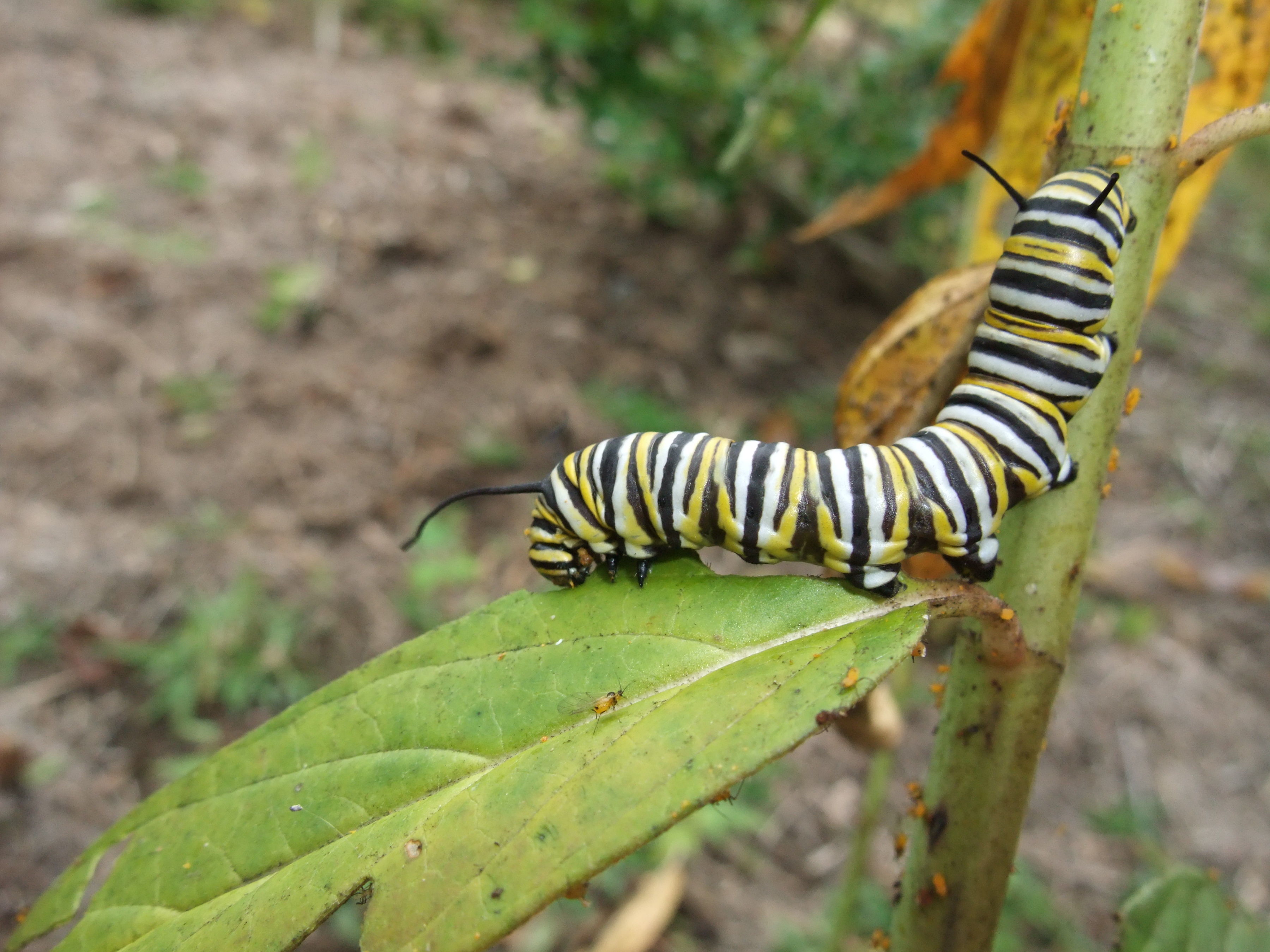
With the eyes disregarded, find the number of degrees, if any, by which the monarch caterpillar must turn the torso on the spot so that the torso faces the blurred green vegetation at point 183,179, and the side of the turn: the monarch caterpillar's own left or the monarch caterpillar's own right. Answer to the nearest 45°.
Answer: approximately 45° to the monarch caterpillar's own right

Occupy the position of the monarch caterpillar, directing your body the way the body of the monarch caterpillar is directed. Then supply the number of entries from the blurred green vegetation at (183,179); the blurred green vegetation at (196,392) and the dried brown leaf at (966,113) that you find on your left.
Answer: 0

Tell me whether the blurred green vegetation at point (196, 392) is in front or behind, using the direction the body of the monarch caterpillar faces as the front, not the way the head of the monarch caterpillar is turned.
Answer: in front

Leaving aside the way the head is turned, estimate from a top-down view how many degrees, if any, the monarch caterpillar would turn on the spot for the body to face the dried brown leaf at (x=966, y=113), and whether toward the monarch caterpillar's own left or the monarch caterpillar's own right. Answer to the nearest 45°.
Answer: approximately 90° to the monarch caterpillar's own right

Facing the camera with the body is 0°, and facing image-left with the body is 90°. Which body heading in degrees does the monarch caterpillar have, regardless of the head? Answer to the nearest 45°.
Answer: approximately 90°
